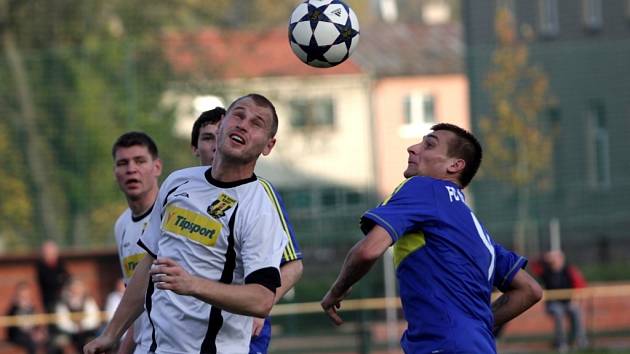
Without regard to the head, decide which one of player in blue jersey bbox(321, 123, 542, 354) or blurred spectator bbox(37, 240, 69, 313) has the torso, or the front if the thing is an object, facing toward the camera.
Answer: the blurred spectator

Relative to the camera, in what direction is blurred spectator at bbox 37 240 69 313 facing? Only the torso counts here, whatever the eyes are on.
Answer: toward the camera

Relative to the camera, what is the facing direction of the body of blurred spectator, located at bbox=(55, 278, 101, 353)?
toward the camera

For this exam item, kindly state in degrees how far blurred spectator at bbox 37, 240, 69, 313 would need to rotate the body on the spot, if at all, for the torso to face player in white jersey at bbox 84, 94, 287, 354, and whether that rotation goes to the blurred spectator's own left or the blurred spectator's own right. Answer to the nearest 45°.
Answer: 0° — they already face them

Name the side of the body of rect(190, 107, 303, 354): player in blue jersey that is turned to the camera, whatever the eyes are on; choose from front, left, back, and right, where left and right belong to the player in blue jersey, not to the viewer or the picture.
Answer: front

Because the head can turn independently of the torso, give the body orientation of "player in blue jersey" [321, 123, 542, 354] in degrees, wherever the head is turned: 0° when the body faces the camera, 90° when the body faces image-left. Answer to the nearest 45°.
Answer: approximately 135°

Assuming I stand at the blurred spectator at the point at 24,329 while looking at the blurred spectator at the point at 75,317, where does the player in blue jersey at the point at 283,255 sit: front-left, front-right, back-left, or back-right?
front-right

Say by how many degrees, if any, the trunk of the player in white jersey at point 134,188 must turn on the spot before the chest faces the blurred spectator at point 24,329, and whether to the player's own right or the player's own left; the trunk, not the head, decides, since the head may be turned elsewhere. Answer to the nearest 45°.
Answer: approximately 135° to the player's own right

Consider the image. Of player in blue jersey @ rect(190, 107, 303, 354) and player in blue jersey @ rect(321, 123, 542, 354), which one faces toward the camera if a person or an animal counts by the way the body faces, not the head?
player in blue jersey @ rect(190, 107, 303, 354)

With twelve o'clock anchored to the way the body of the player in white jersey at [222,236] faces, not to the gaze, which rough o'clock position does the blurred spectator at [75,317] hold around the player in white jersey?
The blurred spectator is roughly at 4 o'clock from the player in white jersey.
